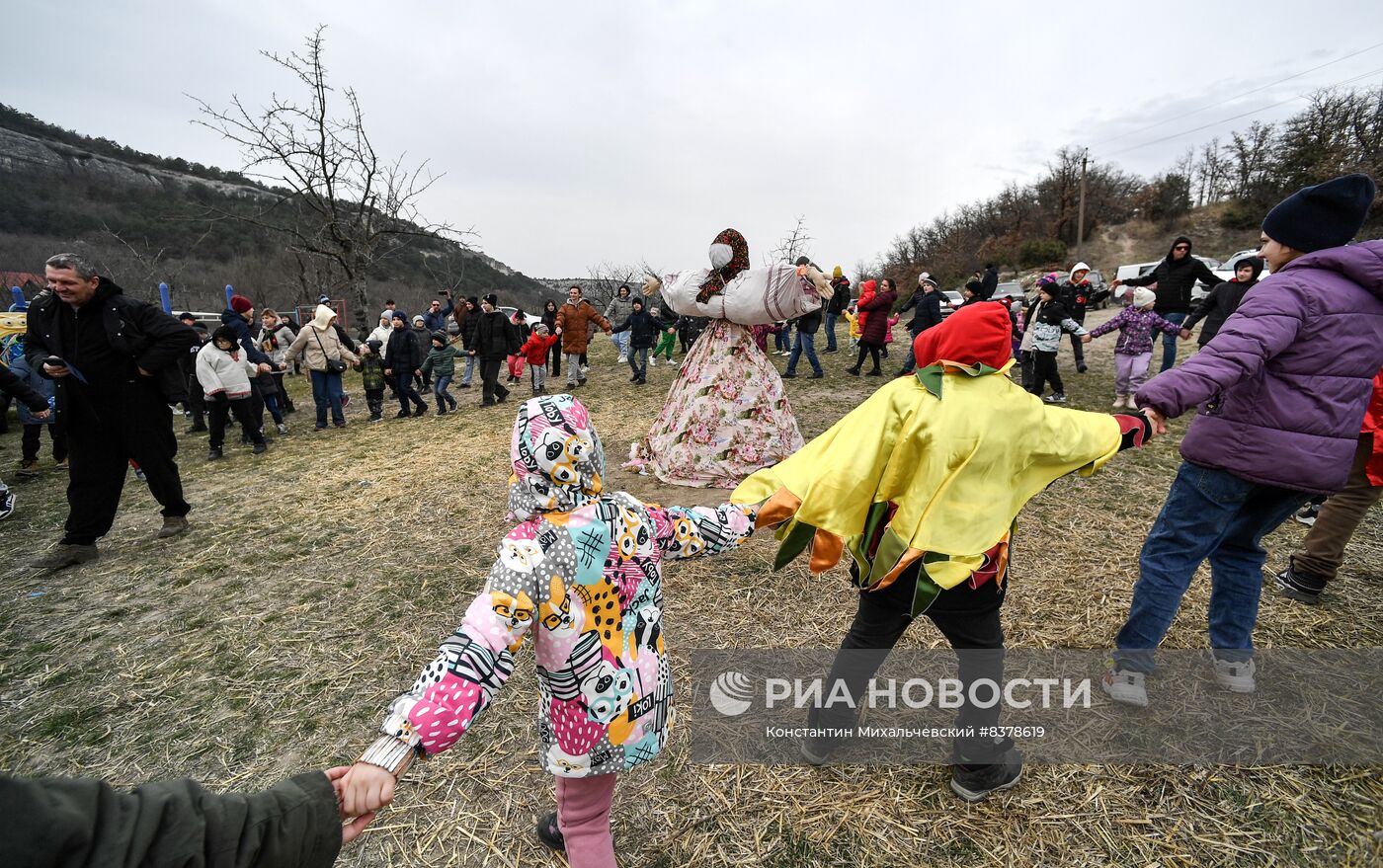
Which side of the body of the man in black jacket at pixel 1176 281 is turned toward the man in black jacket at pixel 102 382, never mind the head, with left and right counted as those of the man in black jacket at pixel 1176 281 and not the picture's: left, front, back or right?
front

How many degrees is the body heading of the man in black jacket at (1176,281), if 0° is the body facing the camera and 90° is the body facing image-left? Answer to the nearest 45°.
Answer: approximately 45°

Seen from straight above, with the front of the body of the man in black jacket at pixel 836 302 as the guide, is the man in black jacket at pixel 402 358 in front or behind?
in front

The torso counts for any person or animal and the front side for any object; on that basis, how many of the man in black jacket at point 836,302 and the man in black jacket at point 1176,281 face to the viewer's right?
0
